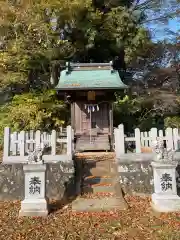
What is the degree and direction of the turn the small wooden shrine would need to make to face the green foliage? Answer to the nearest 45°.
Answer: approximately 135° to its right

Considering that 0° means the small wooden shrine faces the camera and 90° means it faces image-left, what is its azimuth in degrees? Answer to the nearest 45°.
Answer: approximately 0°

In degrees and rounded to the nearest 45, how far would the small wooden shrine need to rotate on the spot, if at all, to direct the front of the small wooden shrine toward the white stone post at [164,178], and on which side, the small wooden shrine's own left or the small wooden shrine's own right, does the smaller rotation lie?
0° — it already faces it

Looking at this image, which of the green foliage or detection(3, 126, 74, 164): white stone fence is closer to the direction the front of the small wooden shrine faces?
the white stone fence

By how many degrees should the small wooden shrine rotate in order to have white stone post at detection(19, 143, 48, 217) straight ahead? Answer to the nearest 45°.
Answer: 0° — it already faces it

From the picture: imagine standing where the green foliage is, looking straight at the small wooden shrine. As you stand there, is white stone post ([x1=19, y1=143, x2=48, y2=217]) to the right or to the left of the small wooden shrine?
right

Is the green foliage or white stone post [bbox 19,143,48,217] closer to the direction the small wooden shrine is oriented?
the white stone post

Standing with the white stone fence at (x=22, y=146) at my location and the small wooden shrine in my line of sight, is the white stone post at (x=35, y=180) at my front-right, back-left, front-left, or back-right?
back-right
